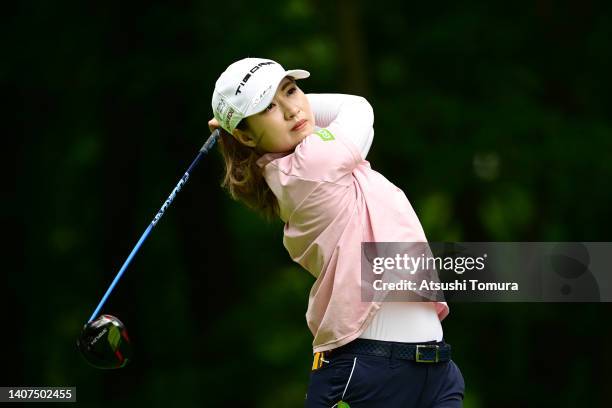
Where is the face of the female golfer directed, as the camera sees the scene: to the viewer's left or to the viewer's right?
to the viewer's right

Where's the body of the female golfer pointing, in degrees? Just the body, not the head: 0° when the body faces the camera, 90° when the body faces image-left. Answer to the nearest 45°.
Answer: approximately 315°
